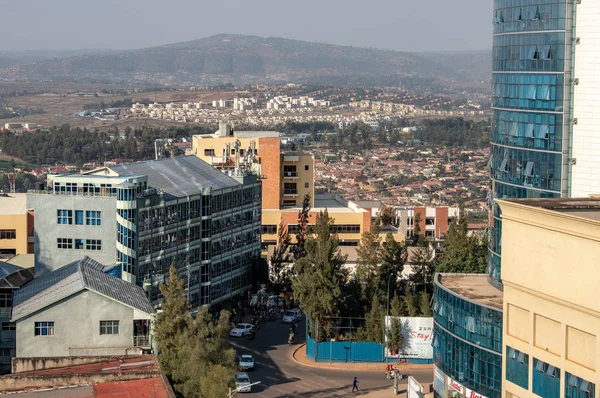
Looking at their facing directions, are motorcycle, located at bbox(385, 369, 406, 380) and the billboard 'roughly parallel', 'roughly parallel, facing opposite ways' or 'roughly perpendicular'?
roughly perpendicular

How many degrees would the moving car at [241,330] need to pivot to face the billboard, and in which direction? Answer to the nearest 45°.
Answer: approximately 90° to its left

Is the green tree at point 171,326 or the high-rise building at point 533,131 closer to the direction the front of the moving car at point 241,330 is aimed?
the green tree

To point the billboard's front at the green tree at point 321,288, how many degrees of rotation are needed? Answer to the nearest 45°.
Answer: approximately 90° to its right

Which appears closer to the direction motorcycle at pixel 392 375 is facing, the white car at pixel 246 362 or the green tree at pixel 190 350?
the white car

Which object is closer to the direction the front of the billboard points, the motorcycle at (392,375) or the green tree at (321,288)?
the motorcycle

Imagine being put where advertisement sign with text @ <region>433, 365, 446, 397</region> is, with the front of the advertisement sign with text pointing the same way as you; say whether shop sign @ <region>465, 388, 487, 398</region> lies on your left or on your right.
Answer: on your left

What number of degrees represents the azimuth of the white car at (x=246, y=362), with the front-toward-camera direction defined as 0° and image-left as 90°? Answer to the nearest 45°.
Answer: approximately 0°
